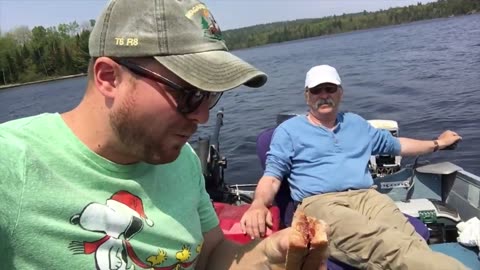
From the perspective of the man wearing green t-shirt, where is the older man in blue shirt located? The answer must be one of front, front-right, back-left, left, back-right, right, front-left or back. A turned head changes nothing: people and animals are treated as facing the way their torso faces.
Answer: left

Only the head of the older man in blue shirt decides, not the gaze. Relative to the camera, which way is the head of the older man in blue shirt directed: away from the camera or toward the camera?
toward the camera

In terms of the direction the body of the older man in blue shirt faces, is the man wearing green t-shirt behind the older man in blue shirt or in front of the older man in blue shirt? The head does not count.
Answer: in front

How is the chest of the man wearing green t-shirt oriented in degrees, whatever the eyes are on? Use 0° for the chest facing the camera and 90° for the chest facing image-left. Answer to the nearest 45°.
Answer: approximately 315°

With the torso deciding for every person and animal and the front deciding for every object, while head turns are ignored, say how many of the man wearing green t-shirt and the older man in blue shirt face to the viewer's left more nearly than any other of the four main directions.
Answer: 0

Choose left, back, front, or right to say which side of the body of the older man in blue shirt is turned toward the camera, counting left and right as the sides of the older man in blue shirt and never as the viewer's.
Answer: front

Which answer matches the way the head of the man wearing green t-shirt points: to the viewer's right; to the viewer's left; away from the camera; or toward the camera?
to the viewer's right
